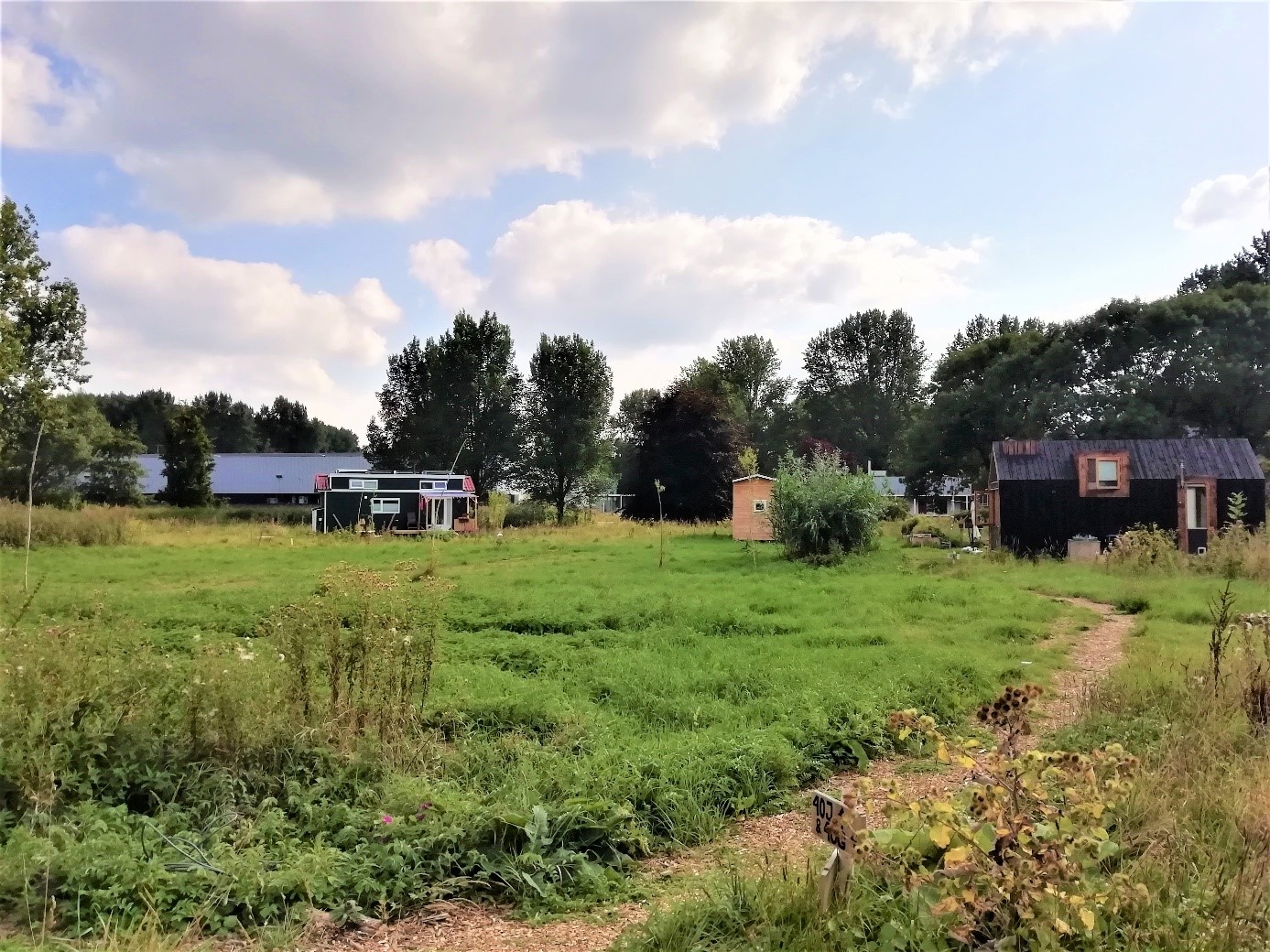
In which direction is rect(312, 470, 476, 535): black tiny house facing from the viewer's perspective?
toward the camera

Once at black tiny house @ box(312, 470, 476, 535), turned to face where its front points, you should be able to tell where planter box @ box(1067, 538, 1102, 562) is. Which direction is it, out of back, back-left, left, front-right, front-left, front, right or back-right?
front-left

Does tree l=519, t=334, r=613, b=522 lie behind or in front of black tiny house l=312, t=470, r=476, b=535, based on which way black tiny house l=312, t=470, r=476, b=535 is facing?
behind

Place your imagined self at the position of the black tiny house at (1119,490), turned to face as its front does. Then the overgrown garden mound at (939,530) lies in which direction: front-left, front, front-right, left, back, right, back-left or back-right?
back-right

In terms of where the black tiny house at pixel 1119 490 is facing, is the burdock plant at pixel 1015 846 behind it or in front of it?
in front

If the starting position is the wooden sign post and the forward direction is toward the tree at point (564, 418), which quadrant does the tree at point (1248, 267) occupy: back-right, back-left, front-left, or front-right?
front-right

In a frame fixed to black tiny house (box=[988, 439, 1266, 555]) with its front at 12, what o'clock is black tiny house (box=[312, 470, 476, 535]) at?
black tiny house (box=[312, 470, 476, 535]) is roughly at 3 o'clock from black tiny house (box=[988, 439, 1266, 555]).

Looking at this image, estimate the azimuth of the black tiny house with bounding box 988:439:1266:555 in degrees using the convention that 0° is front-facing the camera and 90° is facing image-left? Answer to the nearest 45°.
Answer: approximately 0°

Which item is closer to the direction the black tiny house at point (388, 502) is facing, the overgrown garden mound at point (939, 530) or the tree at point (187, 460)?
the overgrown garden mound

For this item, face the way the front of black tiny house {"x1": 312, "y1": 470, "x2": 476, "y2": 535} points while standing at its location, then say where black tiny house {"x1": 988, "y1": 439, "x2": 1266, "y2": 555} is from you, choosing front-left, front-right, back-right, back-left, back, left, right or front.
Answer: front-left

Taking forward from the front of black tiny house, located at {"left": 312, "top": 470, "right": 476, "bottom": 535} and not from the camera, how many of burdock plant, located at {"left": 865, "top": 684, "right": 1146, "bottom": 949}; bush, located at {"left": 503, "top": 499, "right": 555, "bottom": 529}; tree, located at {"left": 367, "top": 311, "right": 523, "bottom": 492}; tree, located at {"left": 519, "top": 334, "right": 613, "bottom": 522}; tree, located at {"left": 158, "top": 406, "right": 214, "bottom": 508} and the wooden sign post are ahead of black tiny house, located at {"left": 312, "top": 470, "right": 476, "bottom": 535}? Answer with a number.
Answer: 2

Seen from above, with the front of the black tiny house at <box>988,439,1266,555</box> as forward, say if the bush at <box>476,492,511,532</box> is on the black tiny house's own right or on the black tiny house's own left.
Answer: on the black tiny house's own right

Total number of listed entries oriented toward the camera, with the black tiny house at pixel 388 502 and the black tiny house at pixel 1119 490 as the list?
2

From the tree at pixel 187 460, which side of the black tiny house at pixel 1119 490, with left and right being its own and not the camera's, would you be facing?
right

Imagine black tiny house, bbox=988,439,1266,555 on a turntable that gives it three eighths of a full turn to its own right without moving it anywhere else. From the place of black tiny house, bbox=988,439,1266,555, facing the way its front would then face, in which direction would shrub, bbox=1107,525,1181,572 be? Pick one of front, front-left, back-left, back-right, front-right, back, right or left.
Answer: back-left

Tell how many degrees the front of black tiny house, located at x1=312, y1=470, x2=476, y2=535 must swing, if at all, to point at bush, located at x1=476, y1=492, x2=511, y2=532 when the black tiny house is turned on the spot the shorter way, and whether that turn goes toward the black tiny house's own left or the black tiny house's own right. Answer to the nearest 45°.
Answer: approximately 90° to the black tiny house's own left

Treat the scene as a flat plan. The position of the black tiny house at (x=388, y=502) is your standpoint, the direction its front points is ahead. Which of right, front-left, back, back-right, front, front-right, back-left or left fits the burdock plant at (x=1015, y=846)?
front
